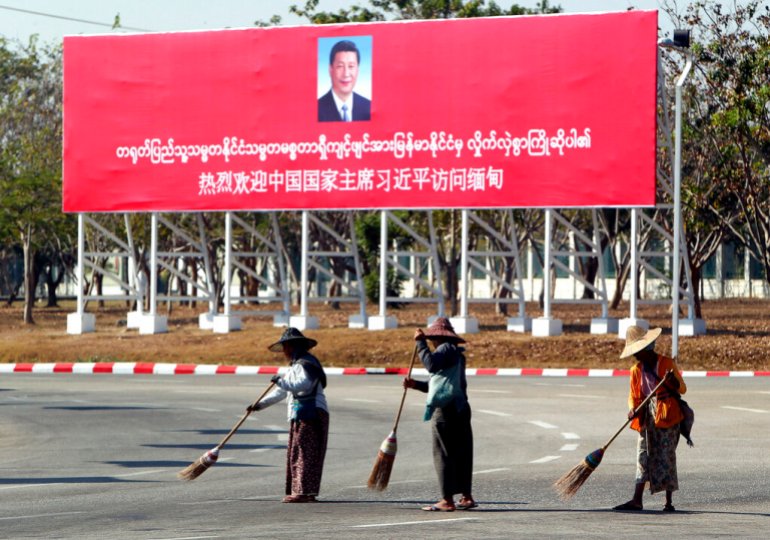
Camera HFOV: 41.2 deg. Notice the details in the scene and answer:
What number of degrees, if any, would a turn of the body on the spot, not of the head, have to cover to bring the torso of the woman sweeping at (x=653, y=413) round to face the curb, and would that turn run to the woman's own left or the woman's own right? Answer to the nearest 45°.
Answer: approximately 90° to the woman's own right

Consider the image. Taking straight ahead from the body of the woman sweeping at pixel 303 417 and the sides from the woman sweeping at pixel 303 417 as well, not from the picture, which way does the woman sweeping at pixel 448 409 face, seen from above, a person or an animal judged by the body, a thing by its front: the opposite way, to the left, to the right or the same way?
the same way

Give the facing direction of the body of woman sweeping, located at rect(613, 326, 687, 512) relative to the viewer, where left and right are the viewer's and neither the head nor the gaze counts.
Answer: facing the viewer and to the left of the viewer

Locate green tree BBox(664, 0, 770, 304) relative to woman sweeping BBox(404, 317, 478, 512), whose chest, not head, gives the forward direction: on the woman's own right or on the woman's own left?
on the woman's own right

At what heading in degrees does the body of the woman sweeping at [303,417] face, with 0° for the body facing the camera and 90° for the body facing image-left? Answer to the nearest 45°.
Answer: approximately 90°

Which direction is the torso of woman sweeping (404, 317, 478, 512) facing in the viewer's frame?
to the viewer's left

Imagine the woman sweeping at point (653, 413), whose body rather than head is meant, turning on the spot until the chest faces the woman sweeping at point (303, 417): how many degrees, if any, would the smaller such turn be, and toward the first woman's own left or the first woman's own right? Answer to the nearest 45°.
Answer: approximately 45° to the first woman's own right

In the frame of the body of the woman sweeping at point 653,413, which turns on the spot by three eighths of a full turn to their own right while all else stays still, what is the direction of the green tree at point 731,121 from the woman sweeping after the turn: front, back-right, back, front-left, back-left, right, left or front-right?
front

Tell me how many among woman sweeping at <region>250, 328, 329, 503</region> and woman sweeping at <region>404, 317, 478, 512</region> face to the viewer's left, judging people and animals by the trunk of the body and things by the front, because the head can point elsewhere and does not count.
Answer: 2

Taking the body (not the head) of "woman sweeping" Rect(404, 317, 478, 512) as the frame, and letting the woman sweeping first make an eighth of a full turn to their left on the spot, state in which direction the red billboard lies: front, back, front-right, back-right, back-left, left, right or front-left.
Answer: back-right

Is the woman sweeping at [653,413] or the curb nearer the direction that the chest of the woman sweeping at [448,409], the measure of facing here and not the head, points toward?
the curb

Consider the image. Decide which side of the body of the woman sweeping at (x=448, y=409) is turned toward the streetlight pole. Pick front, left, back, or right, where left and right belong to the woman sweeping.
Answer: right

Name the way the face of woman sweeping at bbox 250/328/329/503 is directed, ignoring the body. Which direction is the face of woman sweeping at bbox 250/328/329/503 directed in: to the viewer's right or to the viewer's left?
to the viewer's left

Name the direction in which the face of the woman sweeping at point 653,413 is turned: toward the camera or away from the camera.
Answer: toward the camera

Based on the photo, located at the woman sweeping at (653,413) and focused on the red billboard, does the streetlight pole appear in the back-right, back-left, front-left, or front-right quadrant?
front-right

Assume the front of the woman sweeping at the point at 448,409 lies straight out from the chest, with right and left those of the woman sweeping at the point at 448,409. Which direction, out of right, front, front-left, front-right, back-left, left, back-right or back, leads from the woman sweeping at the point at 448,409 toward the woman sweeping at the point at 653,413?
back
